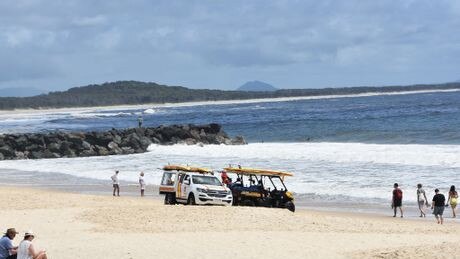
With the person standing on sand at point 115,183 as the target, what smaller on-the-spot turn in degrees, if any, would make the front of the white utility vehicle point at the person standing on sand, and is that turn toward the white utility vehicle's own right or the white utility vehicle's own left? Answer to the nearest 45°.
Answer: approximately 180°

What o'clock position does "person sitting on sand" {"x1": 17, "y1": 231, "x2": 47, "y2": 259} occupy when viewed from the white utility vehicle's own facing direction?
The person sitting on sand is roughly at 2 o'clock from the white utility vehicle.

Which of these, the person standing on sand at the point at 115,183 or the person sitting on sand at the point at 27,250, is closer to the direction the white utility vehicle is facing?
the person sitting on sand

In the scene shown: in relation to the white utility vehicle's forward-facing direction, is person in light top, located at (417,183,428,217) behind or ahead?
ahead

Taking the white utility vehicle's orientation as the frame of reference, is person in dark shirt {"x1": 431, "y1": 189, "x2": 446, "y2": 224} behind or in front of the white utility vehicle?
in front

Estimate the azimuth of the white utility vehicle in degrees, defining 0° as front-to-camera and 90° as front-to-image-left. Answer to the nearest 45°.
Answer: approximately 315°
